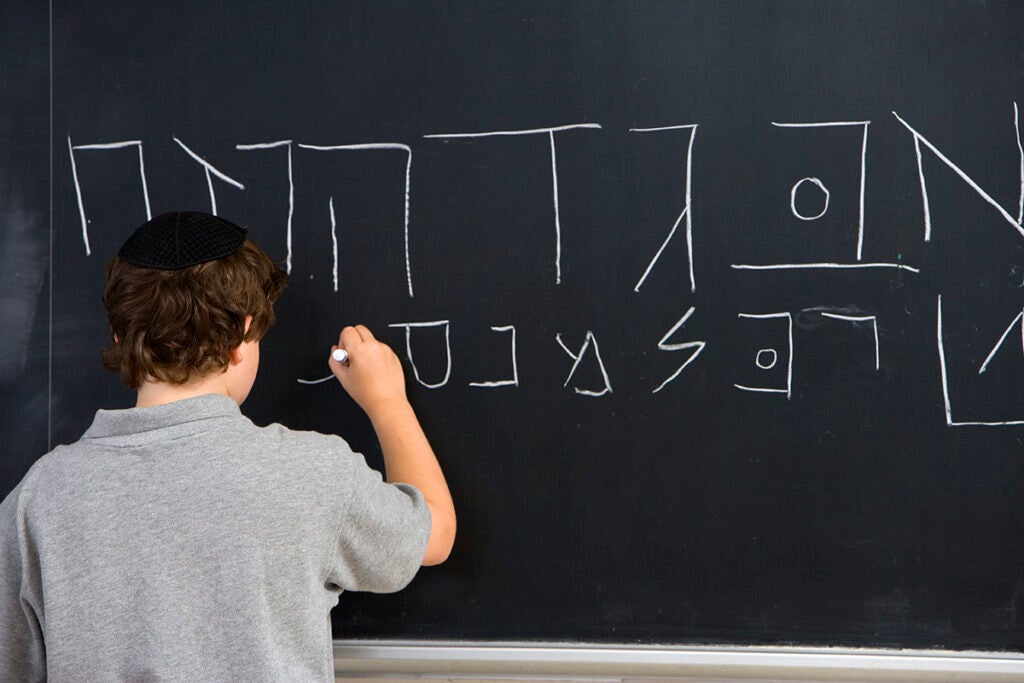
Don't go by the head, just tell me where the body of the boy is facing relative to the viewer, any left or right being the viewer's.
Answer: facing away from the viewer

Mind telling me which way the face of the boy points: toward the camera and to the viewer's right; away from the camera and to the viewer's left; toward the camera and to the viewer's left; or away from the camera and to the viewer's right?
away from the camera and to the viewer's right

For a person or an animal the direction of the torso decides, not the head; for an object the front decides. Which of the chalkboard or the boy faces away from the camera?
the boy

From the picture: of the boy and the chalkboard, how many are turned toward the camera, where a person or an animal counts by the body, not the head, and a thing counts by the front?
1

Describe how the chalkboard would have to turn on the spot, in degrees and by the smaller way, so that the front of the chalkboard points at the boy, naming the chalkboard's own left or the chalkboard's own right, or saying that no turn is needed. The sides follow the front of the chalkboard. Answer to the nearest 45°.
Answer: approximately 45° to the chalkboard's own right

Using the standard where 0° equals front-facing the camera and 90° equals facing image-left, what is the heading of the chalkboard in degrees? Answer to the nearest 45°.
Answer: approximately 0°

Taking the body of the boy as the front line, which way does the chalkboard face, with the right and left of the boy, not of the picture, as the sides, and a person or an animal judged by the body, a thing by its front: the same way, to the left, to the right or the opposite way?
the opposite way
